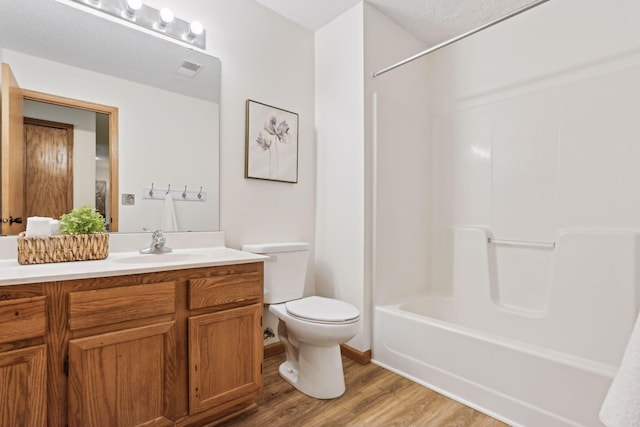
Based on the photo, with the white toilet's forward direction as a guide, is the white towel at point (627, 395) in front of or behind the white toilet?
in front

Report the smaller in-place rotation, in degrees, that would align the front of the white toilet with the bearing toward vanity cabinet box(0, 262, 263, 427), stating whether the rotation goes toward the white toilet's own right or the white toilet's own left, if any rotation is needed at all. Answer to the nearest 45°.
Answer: approximately 90° to the white toilet's own right

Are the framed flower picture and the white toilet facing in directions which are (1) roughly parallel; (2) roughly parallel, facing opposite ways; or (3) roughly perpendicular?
roughly parallel

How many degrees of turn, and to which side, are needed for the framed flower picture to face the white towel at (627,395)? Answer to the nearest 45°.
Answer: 0° — it already faces it

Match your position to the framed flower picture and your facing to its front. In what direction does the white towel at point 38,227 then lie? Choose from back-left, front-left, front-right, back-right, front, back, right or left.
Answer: right

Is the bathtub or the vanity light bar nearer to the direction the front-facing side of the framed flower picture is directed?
the bathtub

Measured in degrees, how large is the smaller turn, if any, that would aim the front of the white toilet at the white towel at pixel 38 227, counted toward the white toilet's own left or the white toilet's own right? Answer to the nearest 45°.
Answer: approximately 135° to the white toilet's own right

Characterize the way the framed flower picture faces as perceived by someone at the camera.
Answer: facing the viewer and to the right of the viewer

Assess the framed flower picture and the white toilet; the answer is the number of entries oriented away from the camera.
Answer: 0
